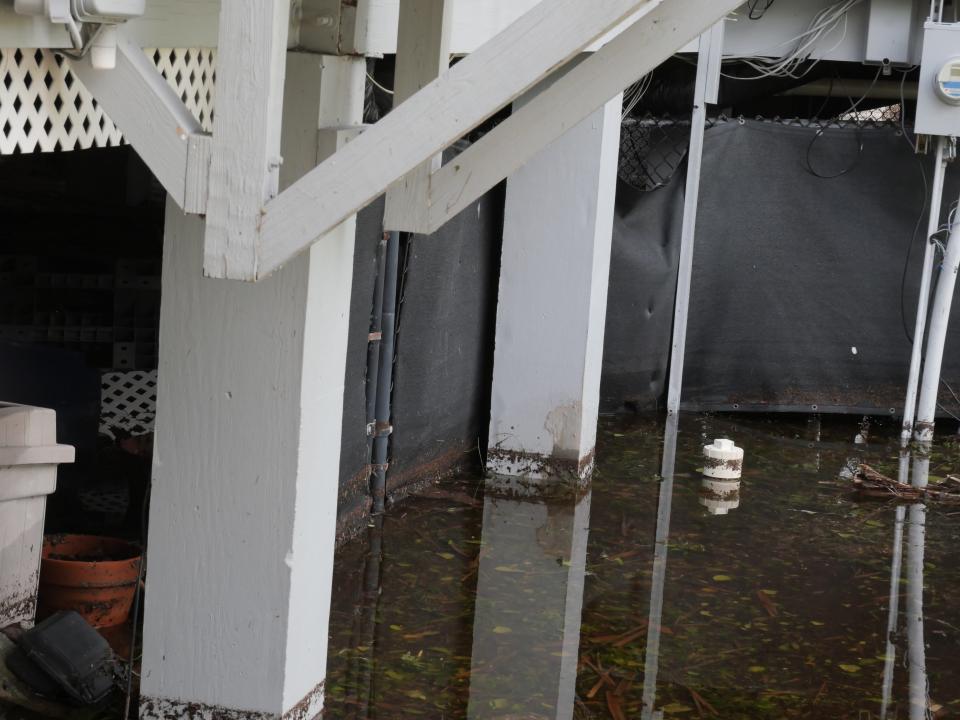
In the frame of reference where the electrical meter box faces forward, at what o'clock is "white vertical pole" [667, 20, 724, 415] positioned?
The white vertical pole is roughly at 3 o'clock from the electrical meter box.

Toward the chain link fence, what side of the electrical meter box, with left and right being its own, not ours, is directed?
right

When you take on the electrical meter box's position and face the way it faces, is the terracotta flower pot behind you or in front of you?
in front

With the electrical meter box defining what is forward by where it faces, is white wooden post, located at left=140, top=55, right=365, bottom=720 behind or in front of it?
in front

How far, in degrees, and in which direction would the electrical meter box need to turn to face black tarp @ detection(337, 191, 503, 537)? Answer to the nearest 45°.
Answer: approximately 45° to its right

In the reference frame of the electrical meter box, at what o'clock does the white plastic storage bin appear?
The white plastic storage bin is roughly at 1 o'clock from the electrical meter box.

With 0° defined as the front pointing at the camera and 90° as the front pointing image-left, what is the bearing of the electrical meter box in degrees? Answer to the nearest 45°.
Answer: approximately 0°

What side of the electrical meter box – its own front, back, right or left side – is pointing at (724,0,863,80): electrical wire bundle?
right
